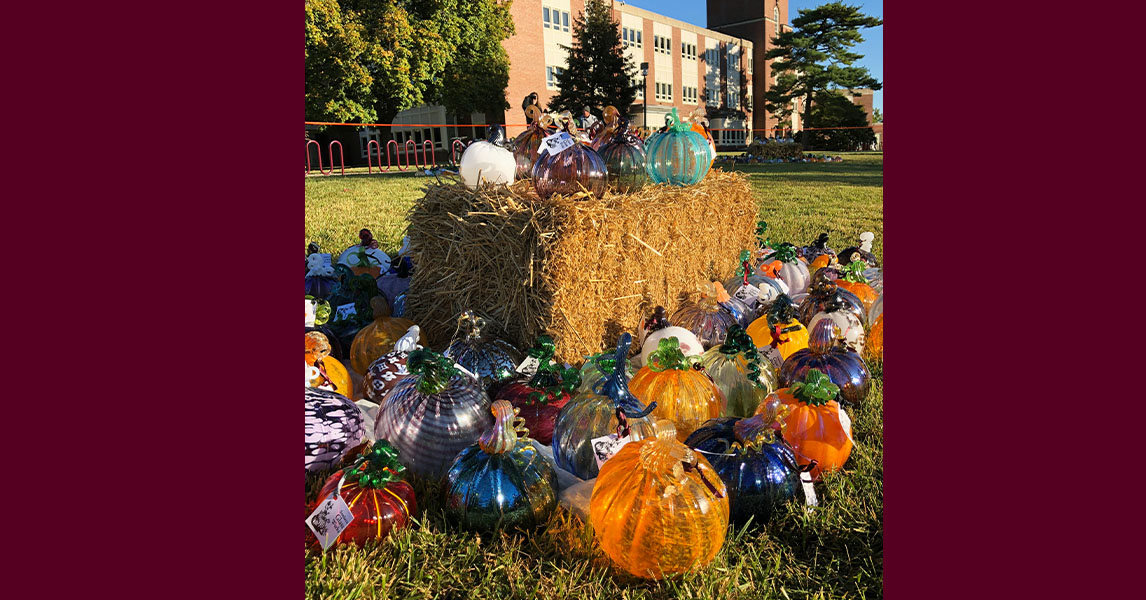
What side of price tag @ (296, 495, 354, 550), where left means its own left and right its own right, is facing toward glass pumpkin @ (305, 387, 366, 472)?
back

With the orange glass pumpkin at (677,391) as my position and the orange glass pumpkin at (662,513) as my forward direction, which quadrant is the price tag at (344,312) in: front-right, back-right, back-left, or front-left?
back-right

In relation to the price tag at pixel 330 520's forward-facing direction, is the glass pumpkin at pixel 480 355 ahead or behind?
behind

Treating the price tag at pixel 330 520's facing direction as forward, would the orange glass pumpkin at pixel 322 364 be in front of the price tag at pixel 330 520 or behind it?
behind

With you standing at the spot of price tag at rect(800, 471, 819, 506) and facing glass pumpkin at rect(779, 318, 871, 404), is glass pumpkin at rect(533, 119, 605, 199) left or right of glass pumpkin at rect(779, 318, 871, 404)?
left

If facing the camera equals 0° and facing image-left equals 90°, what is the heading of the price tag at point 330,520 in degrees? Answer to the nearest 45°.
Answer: approximately 0°

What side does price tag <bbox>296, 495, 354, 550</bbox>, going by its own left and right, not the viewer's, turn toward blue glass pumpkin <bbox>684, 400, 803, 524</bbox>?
left

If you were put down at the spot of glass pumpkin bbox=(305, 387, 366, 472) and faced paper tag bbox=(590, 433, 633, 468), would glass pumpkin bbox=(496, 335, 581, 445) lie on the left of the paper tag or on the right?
left

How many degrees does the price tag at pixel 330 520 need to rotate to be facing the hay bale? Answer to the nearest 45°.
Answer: approximately 135° to its left

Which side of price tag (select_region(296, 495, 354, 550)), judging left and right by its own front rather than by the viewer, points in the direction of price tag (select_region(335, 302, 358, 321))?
back
